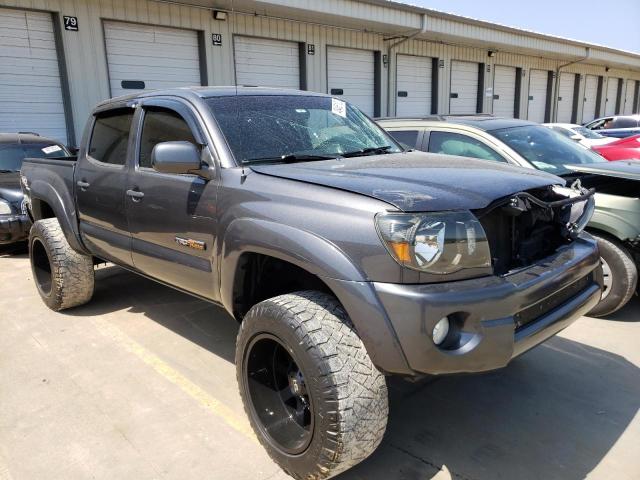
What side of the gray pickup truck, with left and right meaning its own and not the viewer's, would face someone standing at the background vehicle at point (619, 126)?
left

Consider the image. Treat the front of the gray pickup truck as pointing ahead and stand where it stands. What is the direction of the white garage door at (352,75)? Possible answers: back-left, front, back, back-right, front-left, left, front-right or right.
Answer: back-left

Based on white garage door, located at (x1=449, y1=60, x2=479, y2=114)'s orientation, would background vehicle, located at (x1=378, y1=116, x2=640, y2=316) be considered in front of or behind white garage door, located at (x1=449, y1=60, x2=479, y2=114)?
in front

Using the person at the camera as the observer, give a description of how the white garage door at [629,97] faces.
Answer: facing the viewer and to the right of the viewer

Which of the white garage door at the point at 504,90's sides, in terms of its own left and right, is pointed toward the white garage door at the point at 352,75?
right

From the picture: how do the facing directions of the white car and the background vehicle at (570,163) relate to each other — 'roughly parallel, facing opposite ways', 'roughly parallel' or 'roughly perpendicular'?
roughly parallel

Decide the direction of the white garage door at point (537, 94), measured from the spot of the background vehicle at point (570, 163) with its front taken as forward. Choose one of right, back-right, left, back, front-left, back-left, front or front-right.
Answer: back-left

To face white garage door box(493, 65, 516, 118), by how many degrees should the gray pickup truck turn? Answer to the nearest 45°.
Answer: approximately 135° to its left

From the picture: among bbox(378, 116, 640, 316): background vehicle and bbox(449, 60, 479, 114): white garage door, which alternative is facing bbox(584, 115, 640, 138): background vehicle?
the white garage door

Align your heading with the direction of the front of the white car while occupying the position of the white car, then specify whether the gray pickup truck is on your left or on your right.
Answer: on your right

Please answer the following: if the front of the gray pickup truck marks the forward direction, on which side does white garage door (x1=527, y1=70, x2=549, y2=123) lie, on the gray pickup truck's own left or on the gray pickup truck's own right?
on the gray pickup truck's own left

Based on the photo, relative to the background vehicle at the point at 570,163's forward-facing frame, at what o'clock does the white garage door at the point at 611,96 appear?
The white garage door is roughly at 8 o'clock from the background vehicle.

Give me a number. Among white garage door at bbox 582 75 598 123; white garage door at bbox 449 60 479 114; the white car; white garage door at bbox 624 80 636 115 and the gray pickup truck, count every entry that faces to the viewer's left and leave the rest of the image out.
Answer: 0

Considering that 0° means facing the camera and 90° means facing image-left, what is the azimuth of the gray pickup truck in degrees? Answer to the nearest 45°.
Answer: approximately 315°

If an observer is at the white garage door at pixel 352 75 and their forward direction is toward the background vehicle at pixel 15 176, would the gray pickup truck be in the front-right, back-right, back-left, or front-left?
front-left

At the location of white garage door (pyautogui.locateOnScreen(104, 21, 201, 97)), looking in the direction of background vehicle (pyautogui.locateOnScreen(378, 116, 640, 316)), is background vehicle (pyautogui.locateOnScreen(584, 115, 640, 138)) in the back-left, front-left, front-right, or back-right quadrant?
front-left

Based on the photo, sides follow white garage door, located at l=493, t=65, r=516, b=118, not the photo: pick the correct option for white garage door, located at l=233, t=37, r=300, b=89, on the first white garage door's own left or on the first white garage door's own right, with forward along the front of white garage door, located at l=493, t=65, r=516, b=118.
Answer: on the first white garage door's own right
